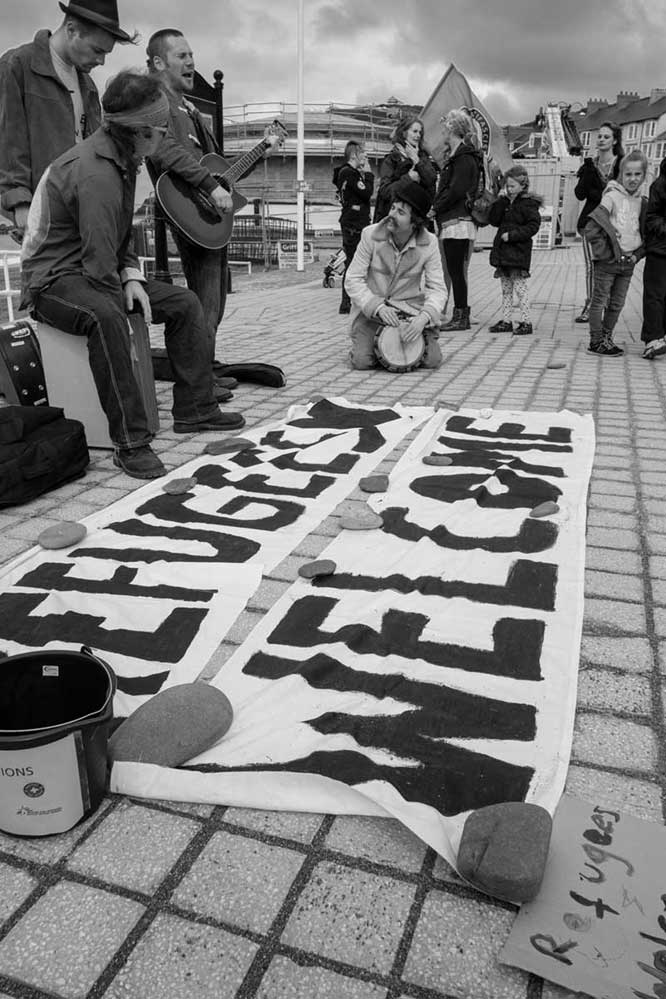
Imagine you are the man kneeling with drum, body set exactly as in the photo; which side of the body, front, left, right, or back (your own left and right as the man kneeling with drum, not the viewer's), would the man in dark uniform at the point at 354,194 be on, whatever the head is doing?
back

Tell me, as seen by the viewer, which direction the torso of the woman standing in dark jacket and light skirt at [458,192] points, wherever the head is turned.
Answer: to the viewer's left

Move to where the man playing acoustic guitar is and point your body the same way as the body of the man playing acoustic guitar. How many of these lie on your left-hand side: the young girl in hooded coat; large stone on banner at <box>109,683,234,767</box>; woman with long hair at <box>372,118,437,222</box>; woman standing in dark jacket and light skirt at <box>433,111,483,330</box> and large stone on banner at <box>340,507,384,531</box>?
3

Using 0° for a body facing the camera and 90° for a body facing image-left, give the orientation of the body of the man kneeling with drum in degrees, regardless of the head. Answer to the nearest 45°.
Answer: approximately 0°

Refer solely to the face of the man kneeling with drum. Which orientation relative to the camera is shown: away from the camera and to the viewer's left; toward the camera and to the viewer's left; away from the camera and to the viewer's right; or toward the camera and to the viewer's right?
toward the camera and to the viewer's left

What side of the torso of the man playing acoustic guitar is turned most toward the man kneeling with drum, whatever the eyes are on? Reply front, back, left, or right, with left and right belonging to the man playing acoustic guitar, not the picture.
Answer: left

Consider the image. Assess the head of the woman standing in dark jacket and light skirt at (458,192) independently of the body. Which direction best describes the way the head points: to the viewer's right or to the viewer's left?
to the viewer's left

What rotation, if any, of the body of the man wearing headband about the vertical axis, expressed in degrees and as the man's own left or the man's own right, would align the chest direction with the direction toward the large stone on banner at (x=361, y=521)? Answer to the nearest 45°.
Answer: approximately 45° to the man's own right

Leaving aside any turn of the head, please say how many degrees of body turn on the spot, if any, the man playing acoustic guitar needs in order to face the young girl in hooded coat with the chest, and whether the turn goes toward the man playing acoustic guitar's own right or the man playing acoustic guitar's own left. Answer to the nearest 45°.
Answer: approximately 90° to the man playing acoustic guitar's own left

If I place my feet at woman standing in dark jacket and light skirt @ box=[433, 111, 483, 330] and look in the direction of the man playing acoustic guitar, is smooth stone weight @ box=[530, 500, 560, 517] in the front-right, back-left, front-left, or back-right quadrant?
front-left

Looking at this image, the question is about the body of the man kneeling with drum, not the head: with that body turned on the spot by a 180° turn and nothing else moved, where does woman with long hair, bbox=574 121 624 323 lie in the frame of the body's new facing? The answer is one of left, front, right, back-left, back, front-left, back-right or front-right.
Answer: front-right

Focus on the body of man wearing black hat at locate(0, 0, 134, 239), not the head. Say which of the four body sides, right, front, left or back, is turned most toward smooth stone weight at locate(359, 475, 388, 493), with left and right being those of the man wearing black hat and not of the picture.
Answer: front

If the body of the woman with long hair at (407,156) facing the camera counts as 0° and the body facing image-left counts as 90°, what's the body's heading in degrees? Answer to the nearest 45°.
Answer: approximately 315°

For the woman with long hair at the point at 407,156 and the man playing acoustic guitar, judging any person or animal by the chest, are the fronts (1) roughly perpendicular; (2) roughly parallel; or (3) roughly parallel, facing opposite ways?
roughly parallel

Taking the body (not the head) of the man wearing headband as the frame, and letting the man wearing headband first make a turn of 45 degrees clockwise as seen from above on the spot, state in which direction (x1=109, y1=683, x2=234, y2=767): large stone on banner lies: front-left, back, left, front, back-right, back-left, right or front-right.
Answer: front-right

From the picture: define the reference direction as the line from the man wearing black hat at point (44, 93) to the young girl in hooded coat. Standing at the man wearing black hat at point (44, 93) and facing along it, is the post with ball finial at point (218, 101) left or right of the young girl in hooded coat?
left
